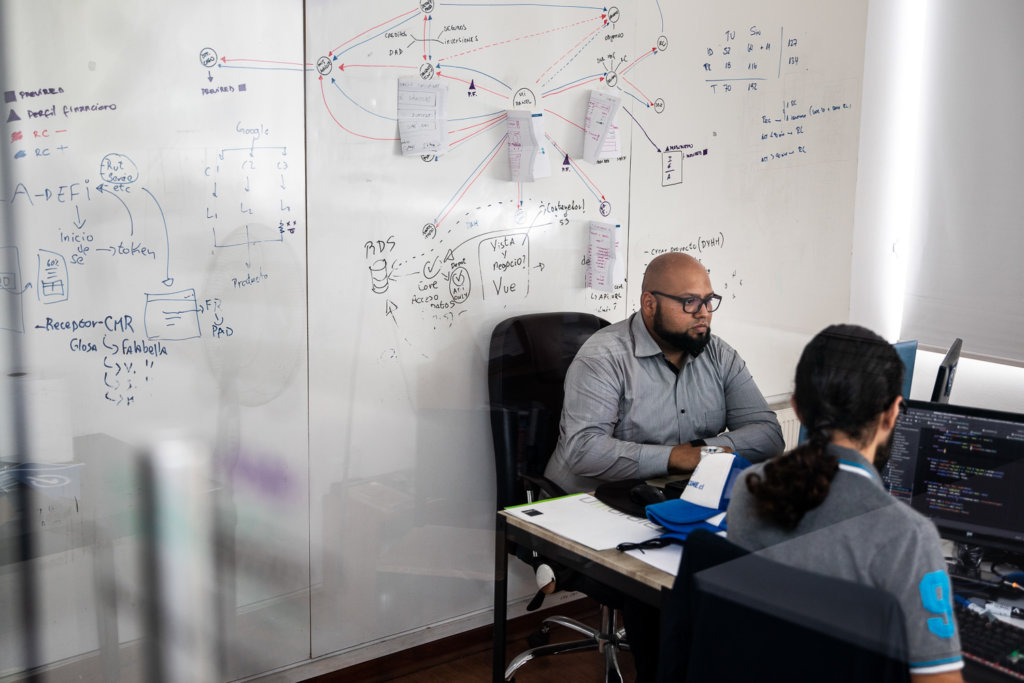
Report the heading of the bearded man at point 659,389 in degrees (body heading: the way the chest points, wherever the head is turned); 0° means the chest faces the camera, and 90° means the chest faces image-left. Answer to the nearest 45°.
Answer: approximately 315°

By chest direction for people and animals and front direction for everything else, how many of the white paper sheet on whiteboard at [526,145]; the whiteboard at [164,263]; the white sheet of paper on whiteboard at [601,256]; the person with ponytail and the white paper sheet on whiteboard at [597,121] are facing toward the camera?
4

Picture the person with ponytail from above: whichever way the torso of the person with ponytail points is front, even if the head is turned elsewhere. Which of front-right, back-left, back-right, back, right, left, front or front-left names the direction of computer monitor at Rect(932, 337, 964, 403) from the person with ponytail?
front-left

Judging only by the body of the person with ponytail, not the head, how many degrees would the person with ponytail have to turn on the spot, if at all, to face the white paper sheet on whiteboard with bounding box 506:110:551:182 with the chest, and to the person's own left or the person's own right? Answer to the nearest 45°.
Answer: approximately 90° to the person's own left

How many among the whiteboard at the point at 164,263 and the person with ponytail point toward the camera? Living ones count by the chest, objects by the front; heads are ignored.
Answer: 1

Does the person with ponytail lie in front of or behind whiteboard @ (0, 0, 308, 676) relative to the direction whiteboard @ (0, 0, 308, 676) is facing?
in front

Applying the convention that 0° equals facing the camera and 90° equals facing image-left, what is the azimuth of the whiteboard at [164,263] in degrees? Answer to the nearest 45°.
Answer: approximately 0°

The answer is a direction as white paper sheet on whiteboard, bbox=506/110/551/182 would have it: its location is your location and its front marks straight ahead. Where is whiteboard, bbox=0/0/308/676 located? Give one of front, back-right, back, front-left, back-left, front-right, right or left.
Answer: front-right

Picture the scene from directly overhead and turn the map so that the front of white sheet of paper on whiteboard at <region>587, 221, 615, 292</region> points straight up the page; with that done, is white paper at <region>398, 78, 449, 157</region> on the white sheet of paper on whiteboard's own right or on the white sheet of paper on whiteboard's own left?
on the white sheet of paper on whiteboard's own right

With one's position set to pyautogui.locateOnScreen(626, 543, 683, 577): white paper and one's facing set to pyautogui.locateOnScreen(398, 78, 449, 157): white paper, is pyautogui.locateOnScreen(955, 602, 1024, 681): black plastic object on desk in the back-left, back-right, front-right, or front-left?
back-right

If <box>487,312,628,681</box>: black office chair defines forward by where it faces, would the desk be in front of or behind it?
in front
